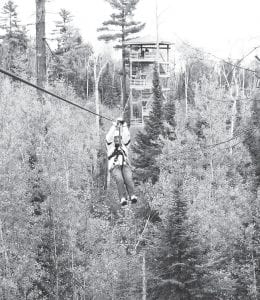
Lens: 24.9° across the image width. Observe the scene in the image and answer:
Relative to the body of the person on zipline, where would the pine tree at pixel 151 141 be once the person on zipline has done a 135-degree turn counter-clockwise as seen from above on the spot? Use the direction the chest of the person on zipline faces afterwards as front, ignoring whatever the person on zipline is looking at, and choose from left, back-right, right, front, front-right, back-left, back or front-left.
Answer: front-left

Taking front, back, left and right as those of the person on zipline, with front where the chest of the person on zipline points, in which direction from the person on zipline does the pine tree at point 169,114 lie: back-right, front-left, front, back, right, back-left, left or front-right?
back

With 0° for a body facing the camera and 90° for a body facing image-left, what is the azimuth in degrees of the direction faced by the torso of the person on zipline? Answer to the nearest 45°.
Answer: approximately 0°

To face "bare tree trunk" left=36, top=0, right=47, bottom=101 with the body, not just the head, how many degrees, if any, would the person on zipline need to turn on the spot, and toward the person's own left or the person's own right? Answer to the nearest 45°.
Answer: approximately 135° to the person's own right

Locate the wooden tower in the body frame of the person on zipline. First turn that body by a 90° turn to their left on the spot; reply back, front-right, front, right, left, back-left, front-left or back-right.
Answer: left
